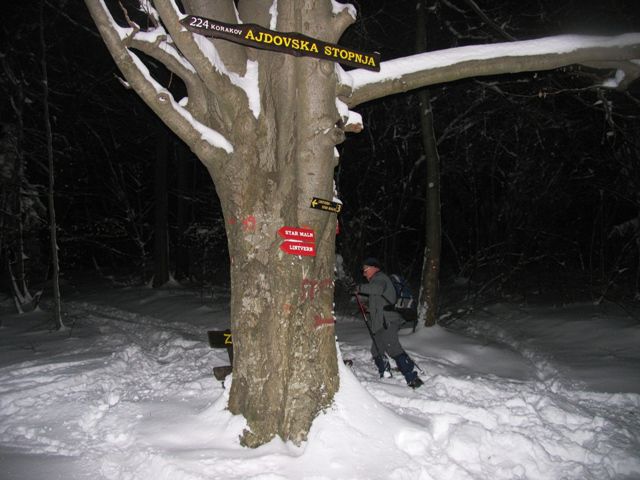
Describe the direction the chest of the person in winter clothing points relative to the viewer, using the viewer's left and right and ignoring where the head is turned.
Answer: facing to the left of the viewer

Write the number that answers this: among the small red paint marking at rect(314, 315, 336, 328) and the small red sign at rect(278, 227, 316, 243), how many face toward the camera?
2

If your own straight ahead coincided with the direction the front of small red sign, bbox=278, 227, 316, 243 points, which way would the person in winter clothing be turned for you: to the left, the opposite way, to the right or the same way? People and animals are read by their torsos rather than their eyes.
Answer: to the right

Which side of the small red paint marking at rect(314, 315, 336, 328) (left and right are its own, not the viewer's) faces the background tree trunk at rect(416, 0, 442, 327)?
back

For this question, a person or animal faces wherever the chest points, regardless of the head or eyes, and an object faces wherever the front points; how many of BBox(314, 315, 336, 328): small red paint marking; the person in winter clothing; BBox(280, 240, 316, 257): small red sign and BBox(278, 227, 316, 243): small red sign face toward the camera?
3

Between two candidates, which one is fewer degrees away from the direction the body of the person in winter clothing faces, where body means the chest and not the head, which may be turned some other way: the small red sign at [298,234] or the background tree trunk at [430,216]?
the small red sign

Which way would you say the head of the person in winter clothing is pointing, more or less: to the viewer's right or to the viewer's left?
to the viewer's left
